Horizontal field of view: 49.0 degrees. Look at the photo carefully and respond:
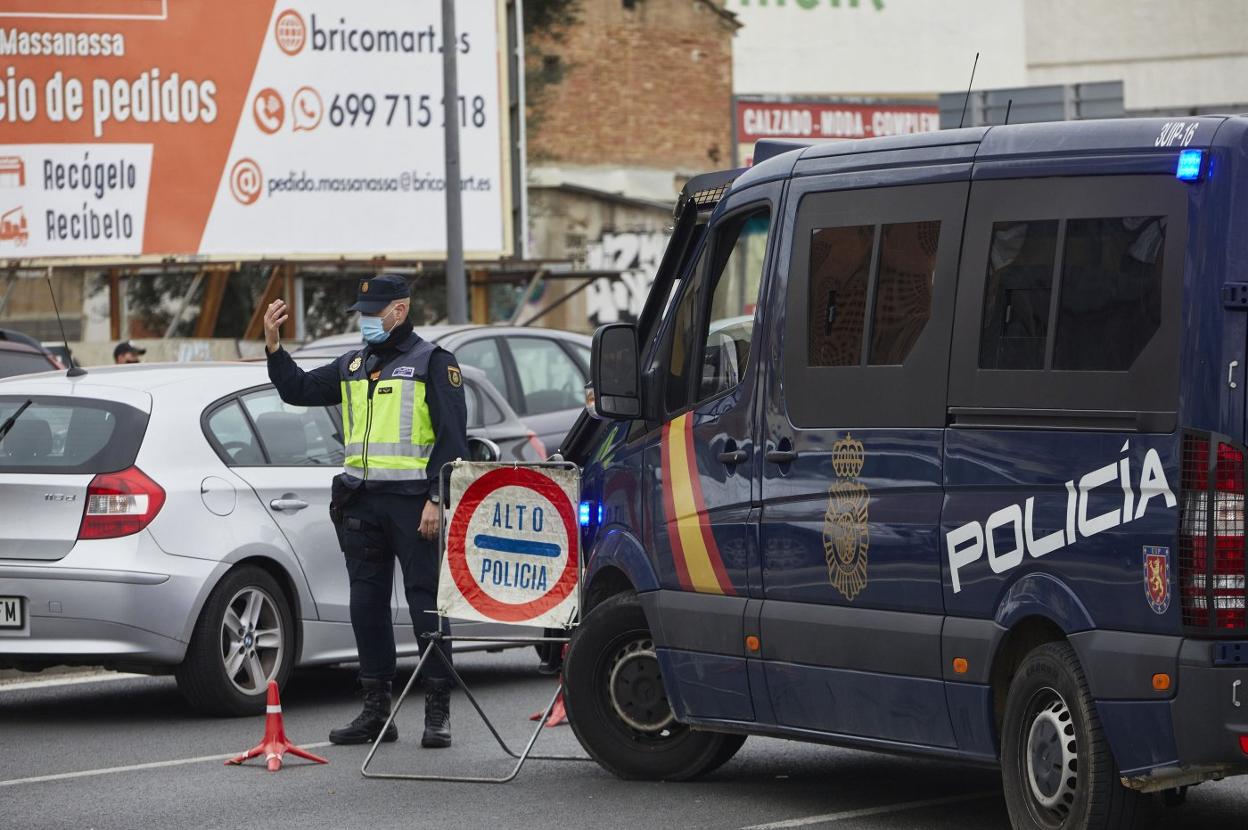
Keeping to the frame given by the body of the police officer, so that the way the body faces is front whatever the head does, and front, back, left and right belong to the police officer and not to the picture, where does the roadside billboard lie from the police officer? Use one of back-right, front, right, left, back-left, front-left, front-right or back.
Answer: back-right

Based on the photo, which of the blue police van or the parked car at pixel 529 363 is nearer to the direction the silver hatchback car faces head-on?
the parked car

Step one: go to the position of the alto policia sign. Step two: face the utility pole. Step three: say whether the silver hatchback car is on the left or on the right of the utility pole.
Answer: left

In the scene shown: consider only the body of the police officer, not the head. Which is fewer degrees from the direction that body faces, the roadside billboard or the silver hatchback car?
the silver hatchback car

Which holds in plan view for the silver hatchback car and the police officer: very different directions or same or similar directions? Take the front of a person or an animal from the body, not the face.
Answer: very different directions

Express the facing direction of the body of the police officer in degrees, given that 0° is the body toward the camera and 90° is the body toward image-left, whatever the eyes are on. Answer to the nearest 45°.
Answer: approximately 45°

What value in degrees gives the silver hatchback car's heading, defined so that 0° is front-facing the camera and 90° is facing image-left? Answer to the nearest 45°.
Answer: approximately 225°

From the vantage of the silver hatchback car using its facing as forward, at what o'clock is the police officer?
The police officer is roughly at 3 o'clock from the silver hatchback car.
